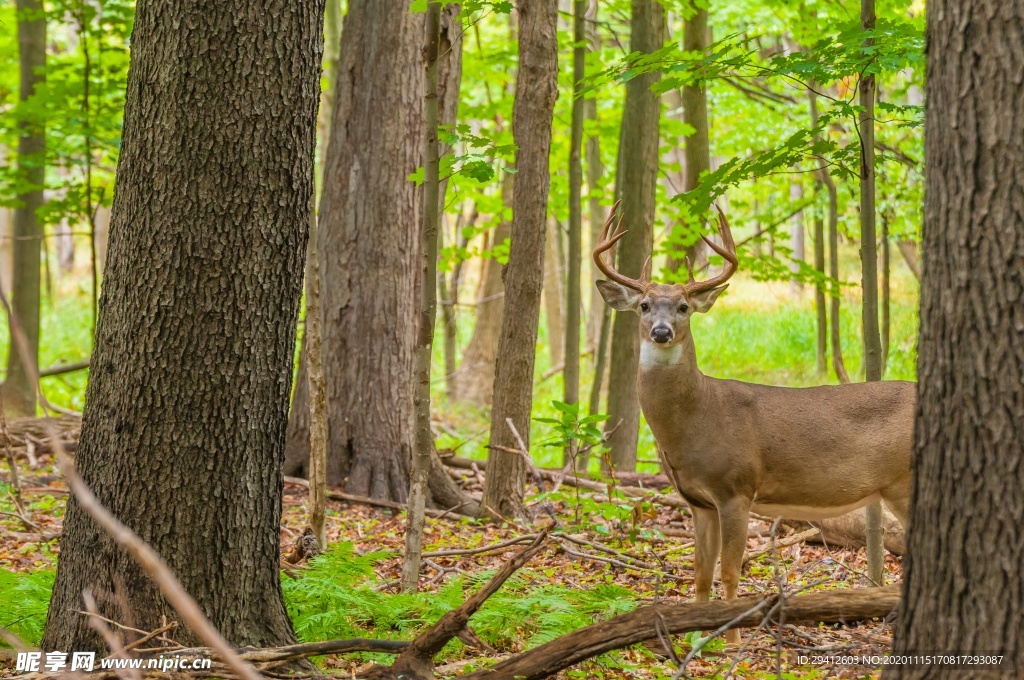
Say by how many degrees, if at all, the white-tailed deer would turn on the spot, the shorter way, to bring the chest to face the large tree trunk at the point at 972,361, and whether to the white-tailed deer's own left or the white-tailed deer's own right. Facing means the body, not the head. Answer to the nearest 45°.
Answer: approximately 90° to the white-tailed deer's own left

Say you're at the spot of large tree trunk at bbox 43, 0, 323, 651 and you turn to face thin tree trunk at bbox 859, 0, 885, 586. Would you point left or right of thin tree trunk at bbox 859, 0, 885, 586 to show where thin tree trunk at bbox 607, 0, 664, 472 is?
left

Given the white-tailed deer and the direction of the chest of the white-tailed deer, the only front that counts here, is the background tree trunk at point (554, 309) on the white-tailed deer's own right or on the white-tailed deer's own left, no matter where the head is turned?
on the white-tailed deer's own right

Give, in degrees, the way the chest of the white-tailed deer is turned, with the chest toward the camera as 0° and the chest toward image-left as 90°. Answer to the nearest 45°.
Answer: approximately 90°

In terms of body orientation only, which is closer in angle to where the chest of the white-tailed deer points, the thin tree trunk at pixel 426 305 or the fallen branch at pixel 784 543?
the thin tree trunk

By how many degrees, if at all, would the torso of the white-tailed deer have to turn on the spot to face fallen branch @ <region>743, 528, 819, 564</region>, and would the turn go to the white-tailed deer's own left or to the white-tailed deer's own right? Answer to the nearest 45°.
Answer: approximately 90° to the white-tailed deer's own right

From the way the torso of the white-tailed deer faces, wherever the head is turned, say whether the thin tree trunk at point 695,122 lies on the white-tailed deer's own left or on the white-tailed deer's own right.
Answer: on the white-tailed deer's own right

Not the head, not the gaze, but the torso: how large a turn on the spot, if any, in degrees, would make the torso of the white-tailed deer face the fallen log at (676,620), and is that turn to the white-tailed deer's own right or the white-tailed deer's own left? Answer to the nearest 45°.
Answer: approximately 90° to the white-tailed deer's own left
